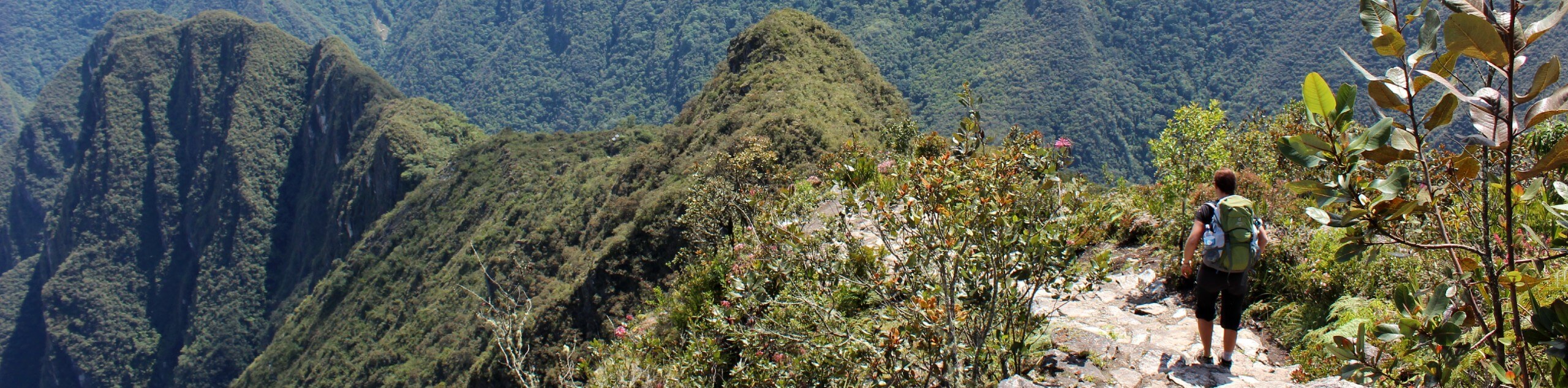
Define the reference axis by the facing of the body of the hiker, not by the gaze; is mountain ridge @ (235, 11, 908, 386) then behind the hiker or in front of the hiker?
in front

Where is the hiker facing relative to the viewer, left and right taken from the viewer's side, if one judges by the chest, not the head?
facing away from the viewer and to the left of the viewer
